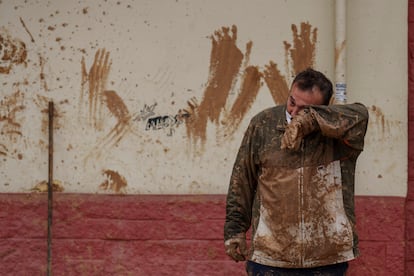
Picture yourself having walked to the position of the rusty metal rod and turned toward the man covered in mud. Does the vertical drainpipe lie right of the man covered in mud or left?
left

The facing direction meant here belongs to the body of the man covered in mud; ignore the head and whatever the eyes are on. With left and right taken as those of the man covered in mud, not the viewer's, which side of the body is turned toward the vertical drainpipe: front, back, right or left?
back

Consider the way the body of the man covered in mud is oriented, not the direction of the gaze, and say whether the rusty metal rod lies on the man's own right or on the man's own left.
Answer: on the man's own right

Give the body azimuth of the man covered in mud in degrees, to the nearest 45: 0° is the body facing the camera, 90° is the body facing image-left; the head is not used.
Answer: approximately 0°
